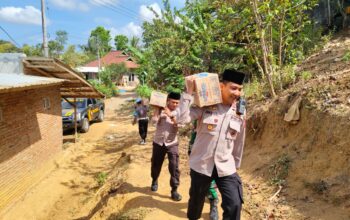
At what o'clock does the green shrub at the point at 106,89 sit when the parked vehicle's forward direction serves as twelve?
The green shrub is roughly at 5 o'clock from the parked vehicle.

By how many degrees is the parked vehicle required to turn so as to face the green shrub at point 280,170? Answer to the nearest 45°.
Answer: approximately 45° to its left

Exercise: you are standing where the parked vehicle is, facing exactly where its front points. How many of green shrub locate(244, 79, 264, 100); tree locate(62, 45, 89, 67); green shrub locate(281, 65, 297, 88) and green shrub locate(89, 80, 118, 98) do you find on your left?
2

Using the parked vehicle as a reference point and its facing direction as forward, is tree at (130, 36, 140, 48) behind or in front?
behind

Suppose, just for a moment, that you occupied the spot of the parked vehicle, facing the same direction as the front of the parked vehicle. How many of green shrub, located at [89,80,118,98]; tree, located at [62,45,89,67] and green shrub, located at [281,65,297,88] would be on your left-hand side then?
1

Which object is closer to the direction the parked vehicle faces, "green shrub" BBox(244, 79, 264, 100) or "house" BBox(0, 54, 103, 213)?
the house

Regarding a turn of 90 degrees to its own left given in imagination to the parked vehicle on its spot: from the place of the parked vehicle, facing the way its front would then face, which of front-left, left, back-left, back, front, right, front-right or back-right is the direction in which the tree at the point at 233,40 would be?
front

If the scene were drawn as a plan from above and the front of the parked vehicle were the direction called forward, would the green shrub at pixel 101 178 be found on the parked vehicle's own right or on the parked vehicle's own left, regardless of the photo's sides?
on the parked vehicle's own left

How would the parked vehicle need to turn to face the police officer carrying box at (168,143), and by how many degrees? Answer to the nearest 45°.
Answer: approximately 45° to its left
